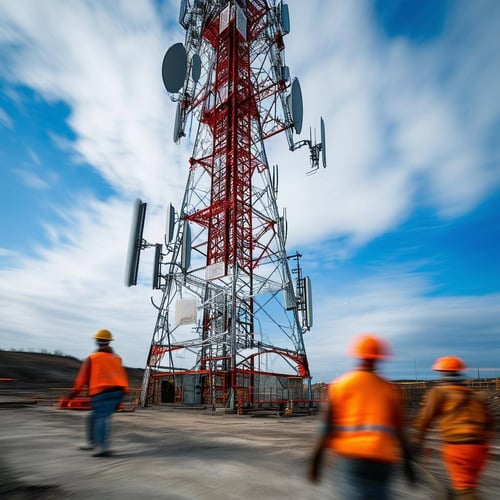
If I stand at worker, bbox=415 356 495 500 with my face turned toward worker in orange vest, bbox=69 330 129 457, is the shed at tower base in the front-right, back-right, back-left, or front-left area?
front-right

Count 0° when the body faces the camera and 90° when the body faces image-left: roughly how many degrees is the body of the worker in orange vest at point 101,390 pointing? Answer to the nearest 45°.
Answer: approximately 135°

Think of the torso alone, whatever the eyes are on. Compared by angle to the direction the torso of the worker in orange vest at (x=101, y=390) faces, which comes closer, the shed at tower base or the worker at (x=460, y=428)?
the shed at tower base

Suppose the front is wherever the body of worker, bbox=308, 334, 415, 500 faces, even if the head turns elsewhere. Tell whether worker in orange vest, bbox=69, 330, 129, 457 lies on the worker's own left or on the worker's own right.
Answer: on the worker's own left

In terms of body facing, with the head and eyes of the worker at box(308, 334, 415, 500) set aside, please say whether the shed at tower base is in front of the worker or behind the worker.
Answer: in front

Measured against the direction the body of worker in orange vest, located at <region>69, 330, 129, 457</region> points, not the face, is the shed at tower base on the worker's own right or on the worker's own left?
on the worker's own right

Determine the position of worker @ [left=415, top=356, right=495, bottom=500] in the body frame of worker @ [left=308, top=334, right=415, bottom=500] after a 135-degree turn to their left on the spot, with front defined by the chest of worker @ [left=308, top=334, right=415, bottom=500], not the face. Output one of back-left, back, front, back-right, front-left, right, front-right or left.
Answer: back

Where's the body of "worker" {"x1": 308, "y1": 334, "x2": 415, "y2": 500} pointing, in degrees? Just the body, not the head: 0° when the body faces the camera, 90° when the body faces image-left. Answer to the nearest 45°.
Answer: approximately 180°

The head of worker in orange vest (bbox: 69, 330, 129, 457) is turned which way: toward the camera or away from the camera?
away from the camera

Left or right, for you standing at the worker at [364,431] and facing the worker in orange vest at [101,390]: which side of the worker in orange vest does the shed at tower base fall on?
right

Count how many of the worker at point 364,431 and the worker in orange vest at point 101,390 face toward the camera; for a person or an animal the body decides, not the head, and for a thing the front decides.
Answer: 0
